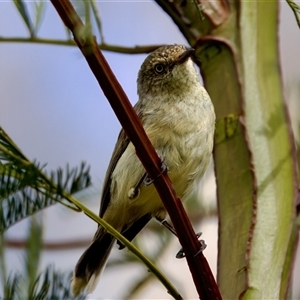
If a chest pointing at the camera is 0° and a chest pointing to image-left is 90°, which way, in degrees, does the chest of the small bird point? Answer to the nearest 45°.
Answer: approximately 315°

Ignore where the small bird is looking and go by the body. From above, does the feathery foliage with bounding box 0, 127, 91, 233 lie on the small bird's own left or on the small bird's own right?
on the small bird's own right

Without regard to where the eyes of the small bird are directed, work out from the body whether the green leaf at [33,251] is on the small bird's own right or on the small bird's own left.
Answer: on the small bird's own right
